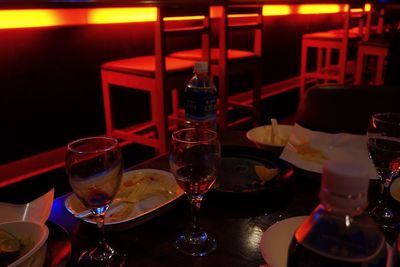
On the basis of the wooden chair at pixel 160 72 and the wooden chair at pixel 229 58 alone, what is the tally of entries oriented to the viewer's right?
0
